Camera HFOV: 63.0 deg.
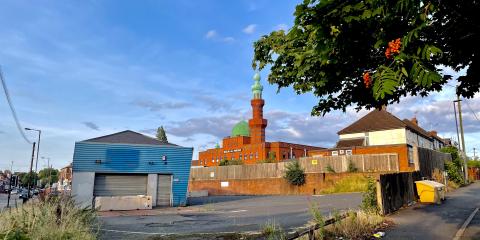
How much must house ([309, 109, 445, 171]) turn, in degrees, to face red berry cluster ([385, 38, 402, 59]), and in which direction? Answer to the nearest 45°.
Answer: approximately 45° to its right

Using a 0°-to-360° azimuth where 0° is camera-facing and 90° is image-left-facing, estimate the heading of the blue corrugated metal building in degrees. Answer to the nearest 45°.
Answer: approximately 0°

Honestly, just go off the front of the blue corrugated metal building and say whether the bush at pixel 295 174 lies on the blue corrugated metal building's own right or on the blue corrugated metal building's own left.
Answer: on the blue corrugated metal building's own left

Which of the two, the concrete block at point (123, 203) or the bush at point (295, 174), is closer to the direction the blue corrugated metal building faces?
the concrete block

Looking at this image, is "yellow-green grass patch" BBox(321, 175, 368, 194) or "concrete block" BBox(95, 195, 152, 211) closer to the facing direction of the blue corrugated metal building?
the concrete block

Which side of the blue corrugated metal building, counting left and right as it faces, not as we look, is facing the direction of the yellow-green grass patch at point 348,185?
left

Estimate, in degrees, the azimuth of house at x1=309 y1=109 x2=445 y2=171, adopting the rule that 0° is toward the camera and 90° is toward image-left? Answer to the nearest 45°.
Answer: approximately 315°

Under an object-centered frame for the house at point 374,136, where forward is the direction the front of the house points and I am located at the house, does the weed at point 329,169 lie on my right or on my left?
on my right

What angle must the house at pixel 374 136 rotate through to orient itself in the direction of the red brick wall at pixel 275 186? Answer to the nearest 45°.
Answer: approximately 90° to its right
